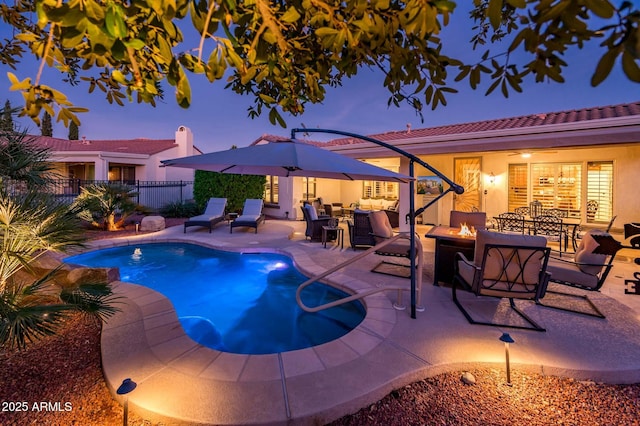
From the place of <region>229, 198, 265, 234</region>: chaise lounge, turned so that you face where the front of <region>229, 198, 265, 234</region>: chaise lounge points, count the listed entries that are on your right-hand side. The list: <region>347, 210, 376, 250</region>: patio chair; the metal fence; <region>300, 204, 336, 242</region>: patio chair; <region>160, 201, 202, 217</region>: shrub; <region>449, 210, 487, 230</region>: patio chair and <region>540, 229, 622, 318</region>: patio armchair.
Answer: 2

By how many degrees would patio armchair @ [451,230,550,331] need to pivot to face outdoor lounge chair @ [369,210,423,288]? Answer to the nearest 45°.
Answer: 0° — it already faces it

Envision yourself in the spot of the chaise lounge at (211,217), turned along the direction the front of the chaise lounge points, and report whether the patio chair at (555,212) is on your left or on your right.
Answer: on your left

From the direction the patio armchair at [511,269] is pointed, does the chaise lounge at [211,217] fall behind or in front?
in front

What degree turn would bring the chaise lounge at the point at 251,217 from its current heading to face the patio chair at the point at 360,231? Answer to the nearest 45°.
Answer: approximately 90° to its left

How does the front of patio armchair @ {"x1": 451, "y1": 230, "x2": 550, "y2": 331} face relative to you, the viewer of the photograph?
facing away from the viewer and to the left of the viewer

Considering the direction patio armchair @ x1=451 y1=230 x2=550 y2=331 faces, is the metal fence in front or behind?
in front

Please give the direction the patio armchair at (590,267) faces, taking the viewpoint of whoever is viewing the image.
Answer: facing to the left of the viewer

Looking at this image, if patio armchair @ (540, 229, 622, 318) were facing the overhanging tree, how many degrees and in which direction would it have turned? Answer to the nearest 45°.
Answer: approximately 90° to its left

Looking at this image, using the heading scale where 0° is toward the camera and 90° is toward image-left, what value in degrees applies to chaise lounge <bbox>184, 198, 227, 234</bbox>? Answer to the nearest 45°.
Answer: approximately 45°
